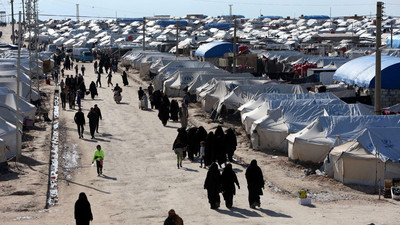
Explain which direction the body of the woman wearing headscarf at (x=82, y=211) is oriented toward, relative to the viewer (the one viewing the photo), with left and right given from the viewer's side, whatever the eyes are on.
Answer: facing away from the viewer

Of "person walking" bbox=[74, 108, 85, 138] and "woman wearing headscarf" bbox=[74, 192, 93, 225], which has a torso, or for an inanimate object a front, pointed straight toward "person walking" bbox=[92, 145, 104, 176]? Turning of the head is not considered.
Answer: the woman wearing headscarf

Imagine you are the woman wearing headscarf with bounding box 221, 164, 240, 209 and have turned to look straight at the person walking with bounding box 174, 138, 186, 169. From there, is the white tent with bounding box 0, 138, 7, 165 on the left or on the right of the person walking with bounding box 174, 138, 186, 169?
left

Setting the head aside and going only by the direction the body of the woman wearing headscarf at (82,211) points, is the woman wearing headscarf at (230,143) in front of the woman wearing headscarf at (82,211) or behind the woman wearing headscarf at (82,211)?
in front

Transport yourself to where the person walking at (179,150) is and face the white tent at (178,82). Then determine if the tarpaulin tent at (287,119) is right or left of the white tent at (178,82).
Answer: right

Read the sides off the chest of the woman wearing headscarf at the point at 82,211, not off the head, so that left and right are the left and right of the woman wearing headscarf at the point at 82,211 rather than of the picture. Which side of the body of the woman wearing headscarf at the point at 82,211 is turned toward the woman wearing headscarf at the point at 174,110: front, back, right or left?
front

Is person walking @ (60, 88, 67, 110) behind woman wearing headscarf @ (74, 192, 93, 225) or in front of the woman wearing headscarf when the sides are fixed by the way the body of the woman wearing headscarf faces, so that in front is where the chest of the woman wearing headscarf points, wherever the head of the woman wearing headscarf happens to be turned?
in front

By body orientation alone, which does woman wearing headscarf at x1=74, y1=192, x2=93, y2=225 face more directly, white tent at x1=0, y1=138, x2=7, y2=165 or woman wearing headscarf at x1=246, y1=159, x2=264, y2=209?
the white tent
